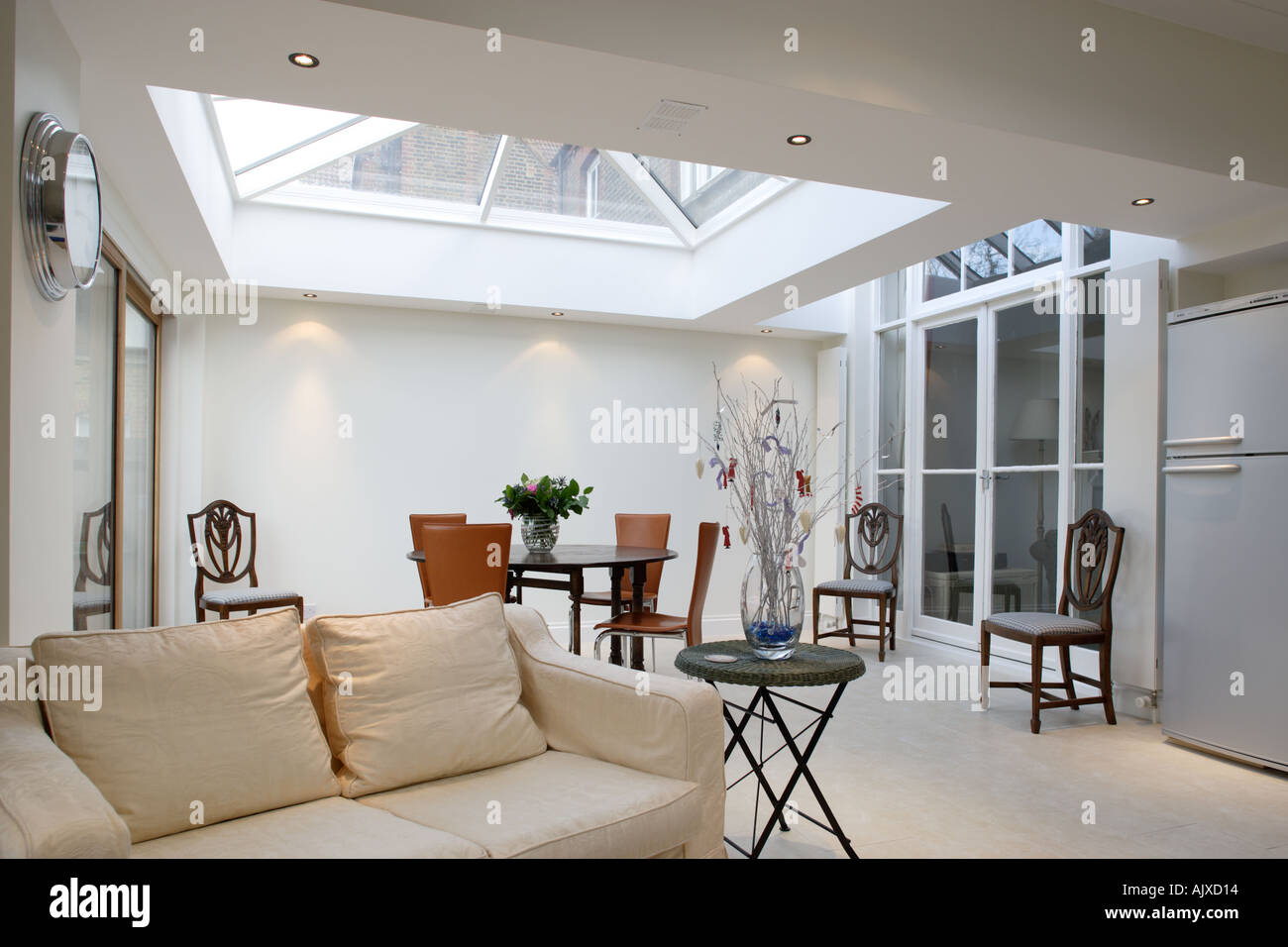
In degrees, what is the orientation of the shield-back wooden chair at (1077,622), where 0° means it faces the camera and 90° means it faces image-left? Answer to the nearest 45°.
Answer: approximately 45°

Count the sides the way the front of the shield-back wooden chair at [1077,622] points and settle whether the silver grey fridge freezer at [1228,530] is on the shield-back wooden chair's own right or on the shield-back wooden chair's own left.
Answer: on the shield-back wooden chair's own left

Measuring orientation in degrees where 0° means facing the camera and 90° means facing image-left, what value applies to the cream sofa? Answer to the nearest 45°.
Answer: approximately 315°

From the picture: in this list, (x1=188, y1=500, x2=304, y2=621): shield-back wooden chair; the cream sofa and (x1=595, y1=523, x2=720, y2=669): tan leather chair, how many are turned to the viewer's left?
1

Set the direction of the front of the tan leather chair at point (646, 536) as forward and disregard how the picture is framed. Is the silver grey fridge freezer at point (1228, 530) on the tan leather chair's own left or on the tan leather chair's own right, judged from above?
on the tan leather chair's own left

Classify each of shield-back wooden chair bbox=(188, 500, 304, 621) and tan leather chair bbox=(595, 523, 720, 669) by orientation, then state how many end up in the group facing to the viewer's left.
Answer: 1

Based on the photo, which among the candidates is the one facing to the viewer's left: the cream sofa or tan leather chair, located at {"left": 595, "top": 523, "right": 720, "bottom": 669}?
the tan leather chair

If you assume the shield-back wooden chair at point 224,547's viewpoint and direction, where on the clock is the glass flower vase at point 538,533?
The glass flower vase is roughly at 12 o'clock from the shield-back wooden chair.

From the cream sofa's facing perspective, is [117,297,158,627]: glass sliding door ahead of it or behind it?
behind

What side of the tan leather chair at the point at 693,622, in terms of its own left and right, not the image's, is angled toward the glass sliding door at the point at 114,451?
front

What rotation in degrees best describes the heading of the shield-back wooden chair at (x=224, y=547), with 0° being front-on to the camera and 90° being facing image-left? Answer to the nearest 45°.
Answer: approximately 315°
